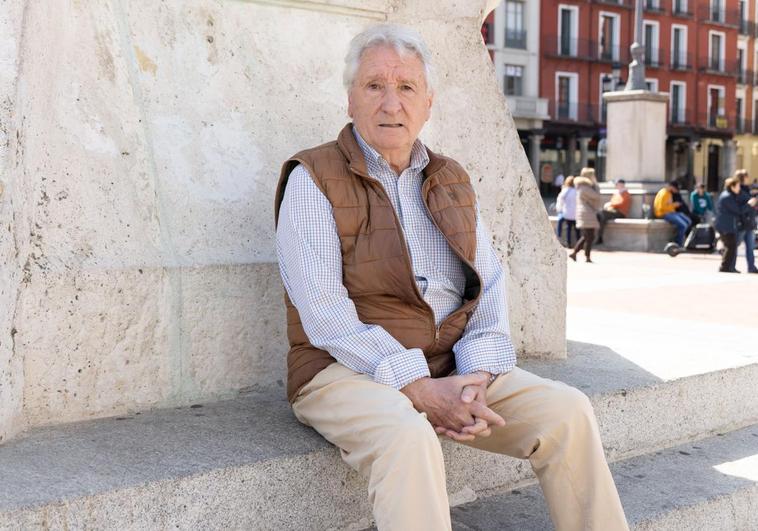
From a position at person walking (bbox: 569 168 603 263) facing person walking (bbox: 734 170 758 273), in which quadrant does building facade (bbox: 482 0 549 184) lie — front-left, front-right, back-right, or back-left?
back-left

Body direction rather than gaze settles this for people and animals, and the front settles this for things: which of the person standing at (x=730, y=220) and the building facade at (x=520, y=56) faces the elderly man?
the building facade

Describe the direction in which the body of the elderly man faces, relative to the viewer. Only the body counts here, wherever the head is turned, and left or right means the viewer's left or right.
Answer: facing the viewer and to the right of the viewer

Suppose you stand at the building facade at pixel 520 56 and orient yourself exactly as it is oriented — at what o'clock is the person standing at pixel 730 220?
The person standing is roughly at 12 o'clock from the building facade.

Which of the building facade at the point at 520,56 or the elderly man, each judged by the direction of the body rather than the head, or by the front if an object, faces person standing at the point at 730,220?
the building facade

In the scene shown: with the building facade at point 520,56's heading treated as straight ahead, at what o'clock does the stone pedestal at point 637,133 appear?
The stone pedestal is roughly at 12 o'clock from the building facade.

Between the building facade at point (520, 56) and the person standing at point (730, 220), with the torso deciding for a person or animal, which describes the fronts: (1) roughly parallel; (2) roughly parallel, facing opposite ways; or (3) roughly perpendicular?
roughly perpendicular

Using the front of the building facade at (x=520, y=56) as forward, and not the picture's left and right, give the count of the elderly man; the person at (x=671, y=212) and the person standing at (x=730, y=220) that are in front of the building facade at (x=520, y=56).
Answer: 3

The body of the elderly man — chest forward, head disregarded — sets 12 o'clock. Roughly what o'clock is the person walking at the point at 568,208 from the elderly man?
The person walking is roughly at 8 o'clock from the elderly man.

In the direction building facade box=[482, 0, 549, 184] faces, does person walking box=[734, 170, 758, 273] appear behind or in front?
in front

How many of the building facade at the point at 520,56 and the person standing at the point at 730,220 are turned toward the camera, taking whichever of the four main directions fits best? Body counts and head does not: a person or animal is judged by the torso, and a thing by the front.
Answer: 1
